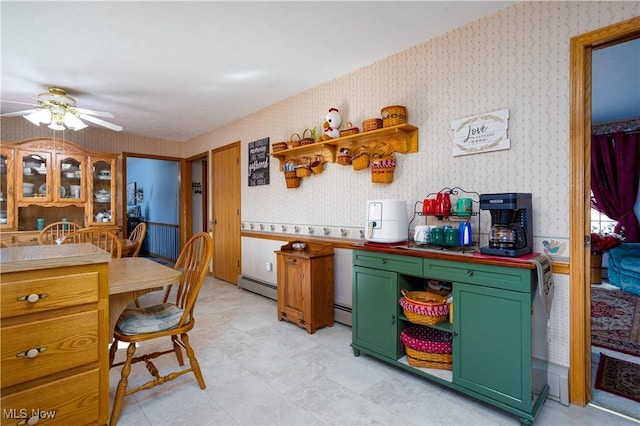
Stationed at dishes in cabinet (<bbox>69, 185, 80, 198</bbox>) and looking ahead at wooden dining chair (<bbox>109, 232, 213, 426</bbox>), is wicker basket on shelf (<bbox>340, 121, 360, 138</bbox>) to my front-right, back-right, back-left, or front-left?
front-left

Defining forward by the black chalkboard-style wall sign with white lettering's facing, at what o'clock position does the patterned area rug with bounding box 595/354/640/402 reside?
The patterned area rug is roughly at 9 o'clock from the black chalkboard-style wall sign with white lettering.

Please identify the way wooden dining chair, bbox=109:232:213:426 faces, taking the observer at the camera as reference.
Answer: facing to the left of the viewer

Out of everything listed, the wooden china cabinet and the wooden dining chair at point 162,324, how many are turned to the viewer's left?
1

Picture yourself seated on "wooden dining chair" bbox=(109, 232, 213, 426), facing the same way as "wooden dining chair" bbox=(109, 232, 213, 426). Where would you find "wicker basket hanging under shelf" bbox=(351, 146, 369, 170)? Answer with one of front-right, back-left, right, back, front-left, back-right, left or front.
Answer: back

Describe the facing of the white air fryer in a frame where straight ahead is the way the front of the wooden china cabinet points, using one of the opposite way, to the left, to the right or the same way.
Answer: to the right

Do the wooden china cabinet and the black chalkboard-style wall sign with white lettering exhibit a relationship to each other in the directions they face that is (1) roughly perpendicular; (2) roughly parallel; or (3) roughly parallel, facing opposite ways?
roughly perpendicular

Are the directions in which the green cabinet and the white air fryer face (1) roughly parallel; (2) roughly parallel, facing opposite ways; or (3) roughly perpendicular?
roughly parallel
